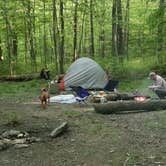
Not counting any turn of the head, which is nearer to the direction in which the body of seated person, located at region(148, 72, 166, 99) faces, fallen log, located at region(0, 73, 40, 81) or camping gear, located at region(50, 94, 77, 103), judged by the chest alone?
the camping gear

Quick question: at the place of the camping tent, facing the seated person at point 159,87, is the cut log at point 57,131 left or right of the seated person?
right

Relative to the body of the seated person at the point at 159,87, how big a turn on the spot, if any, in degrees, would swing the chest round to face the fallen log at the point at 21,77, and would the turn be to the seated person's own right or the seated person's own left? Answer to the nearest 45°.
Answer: approximately 45° to the seated person's own right

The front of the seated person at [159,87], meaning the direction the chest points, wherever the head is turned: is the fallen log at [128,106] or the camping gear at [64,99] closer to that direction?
the camping gear

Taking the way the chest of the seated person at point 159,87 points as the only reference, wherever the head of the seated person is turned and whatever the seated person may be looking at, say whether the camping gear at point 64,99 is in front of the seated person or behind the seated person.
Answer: in front

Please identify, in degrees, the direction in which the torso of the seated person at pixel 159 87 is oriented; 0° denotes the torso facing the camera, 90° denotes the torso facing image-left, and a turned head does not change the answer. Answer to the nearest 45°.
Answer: approximately 90°

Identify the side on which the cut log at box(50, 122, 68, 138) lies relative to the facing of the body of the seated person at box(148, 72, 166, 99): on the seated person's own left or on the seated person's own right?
on the seated person's own left

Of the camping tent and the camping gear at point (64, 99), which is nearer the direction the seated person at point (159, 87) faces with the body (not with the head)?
the camping gear
